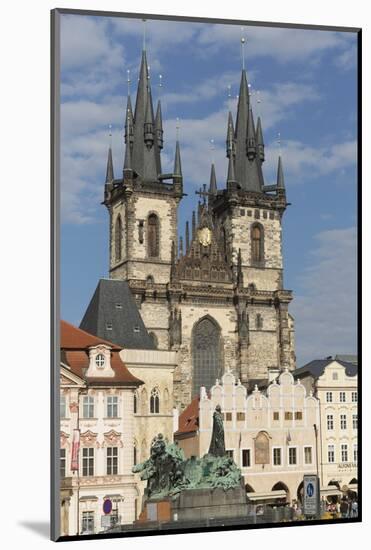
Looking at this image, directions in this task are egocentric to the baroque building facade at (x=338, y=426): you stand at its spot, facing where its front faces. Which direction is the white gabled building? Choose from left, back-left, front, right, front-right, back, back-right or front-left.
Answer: right

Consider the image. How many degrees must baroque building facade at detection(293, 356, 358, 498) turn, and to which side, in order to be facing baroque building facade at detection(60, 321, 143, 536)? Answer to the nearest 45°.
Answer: approximately 45° to its right

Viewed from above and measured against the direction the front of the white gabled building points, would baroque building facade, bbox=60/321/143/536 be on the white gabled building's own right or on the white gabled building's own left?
on the white gabled building's own right

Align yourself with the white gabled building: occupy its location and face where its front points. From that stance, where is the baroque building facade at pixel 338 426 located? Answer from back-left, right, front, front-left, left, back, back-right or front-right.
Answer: left

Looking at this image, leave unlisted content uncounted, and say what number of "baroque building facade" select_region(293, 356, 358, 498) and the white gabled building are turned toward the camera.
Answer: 2
